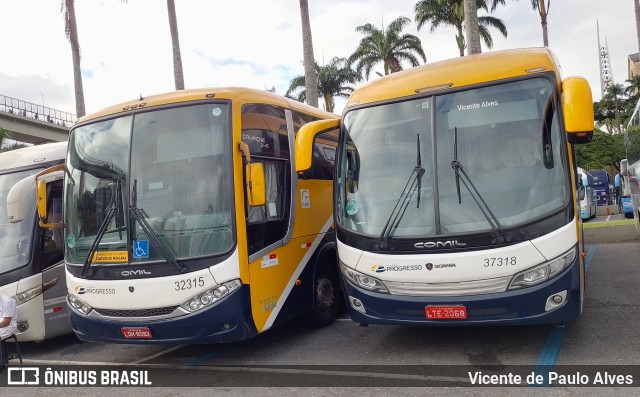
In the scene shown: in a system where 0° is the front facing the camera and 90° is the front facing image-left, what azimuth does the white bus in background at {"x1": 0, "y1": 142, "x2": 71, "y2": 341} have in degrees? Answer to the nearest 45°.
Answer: approximately 45°

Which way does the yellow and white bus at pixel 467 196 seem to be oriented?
toward the camera

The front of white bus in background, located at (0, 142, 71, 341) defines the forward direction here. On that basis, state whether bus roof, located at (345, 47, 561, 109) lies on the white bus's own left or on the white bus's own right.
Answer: on the white bus's own left

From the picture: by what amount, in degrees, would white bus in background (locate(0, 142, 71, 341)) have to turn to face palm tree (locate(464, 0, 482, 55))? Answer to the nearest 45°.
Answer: approximately 135° to its left

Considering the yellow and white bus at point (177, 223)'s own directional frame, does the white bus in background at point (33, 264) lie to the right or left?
on its right

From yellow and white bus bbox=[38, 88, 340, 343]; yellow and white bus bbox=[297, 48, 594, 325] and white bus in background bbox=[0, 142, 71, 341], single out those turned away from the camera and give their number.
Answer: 0

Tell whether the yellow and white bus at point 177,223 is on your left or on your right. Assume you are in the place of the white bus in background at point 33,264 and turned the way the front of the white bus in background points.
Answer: on your left

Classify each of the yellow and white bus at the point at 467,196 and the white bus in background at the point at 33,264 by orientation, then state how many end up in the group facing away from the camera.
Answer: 0

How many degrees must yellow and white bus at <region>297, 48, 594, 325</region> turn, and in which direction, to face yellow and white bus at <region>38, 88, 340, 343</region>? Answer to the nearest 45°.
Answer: approximately 90° to its right

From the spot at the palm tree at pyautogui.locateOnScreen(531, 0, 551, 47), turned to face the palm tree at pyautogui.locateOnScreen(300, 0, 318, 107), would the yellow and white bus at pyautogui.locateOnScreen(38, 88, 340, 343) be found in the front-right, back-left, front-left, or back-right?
front-left

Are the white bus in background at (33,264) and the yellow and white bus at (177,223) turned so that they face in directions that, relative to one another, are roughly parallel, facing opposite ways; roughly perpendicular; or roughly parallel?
roughly parallel

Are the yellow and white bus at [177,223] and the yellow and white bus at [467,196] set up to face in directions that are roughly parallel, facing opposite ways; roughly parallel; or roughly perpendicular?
roughly parallel

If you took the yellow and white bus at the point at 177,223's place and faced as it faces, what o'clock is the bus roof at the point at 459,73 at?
The bus roof is roughly at 8 o'clock from the yellow and white bus.

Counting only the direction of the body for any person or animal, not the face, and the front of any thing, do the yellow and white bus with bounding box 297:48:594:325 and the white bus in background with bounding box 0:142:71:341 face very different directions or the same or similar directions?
same or similar directions
